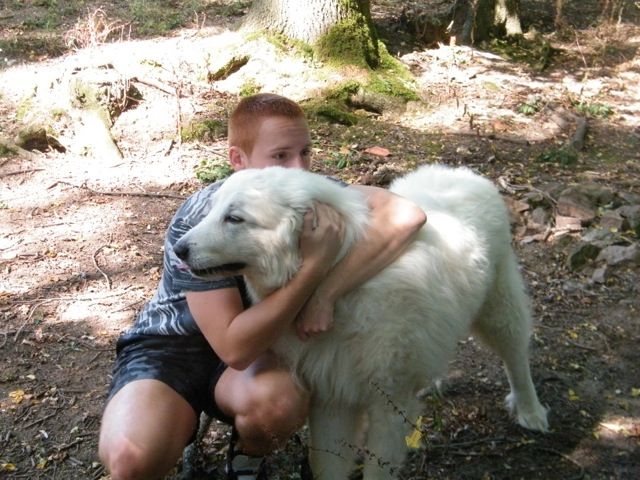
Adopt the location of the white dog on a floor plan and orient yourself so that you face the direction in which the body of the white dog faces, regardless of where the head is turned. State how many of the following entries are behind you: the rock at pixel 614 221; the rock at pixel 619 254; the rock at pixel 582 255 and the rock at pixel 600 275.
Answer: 4

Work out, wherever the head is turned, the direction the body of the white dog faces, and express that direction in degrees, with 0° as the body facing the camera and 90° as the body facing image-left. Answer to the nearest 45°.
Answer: approximately 45°

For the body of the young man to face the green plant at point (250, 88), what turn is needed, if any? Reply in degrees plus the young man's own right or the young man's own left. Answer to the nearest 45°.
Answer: approximately 135° to the young man's own left

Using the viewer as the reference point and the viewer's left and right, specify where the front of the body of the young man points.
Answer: facing the viewer and to the right of the viewer

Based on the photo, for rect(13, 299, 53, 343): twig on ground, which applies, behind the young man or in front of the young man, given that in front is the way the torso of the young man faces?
behind

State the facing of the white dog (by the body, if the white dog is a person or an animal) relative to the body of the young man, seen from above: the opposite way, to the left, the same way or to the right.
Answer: to the right

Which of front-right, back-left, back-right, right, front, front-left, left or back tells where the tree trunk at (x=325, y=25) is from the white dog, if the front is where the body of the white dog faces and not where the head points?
back-right

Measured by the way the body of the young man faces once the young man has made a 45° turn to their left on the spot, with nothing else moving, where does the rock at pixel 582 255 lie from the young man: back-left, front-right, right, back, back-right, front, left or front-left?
front-left

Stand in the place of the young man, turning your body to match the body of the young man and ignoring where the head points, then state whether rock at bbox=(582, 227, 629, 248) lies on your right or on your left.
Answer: on your left

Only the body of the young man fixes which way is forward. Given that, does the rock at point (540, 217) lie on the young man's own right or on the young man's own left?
on the young man's own left

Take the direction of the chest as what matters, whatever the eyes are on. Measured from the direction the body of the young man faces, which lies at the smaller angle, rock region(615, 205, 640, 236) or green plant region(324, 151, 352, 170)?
the rock

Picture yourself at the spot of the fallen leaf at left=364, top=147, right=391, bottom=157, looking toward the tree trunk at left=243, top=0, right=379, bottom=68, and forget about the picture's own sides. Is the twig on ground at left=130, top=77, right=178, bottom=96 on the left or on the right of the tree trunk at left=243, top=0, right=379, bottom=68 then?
left

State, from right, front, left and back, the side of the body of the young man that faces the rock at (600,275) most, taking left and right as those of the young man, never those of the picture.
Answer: left

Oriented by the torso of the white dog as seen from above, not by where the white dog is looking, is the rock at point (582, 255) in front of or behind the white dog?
behind
